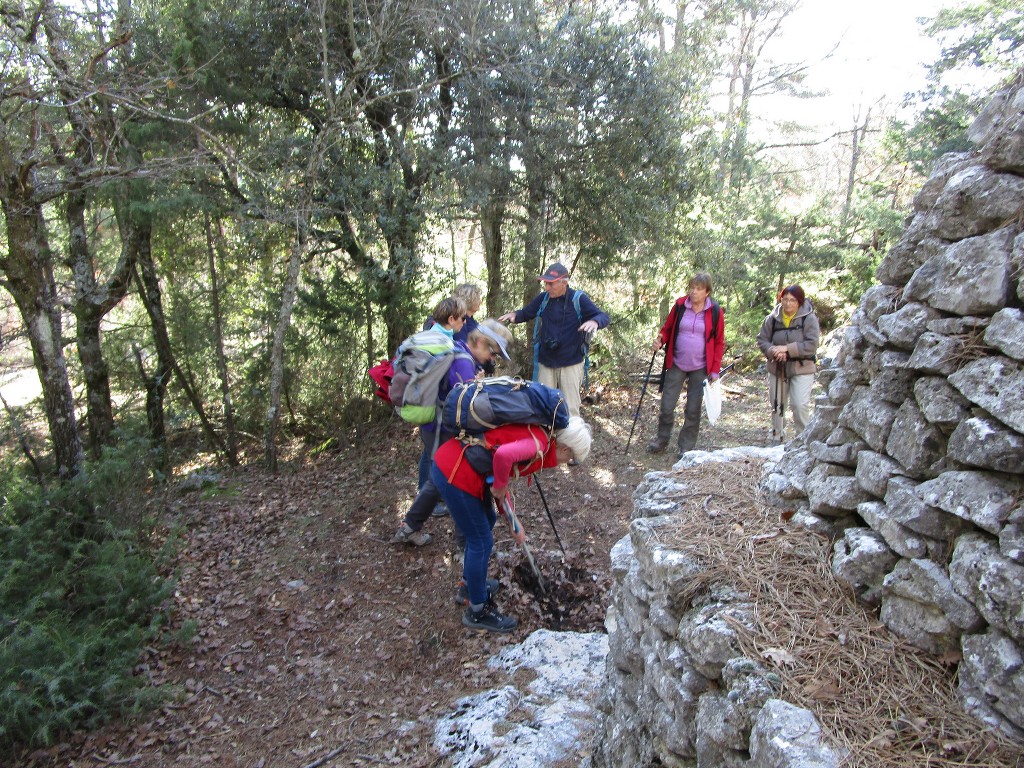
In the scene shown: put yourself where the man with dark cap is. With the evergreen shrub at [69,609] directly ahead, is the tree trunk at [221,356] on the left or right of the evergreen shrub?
right

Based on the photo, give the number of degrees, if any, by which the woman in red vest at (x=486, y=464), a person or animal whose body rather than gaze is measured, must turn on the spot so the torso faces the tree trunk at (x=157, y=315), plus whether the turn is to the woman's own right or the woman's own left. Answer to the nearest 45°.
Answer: approximately 135° to the woman's own left

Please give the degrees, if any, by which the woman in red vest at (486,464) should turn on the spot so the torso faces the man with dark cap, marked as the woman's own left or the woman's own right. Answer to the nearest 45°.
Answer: approximately 90° to the woman's own left

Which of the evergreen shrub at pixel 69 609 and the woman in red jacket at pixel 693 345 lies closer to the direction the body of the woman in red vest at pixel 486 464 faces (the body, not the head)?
the woman in red jacket

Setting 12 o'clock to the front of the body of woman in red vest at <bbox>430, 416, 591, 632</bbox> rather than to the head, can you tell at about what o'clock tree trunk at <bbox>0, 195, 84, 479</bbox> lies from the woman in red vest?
The tree trunk is roughly at 7 o'clock from the woman in red vest.

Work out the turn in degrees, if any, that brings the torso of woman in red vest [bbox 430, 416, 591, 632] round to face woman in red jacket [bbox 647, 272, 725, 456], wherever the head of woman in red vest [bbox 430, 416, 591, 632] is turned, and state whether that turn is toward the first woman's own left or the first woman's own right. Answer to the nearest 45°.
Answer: approximately 45° to the first woman's own left

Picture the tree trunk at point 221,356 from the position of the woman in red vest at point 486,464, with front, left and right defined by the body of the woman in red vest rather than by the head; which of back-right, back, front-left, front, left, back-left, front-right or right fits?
back-left

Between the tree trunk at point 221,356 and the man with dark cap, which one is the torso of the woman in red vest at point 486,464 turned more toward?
the man with dark cap

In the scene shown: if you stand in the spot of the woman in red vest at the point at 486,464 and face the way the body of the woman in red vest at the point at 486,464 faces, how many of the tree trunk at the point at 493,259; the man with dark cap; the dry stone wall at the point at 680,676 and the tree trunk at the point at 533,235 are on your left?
3

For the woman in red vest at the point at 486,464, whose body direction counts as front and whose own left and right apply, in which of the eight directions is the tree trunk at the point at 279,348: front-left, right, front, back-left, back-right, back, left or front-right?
back-left

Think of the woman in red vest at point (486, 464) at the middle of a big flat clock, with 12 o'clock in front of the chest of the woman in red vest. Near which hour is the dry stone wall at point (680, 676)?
The dry stone wall is roughly at 2 o'clock from the woman in red vest.

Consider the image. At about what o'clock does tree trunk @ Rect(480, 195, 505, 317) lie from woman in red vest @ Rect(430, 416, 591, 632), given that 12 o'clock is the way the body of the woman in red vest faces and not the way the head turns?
The tree trunk is roughly at 9 o'clock from the woman in red vest.

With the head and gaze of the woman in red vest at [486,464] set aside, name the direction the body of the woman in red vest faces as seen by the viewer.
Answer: to the viewer's right
